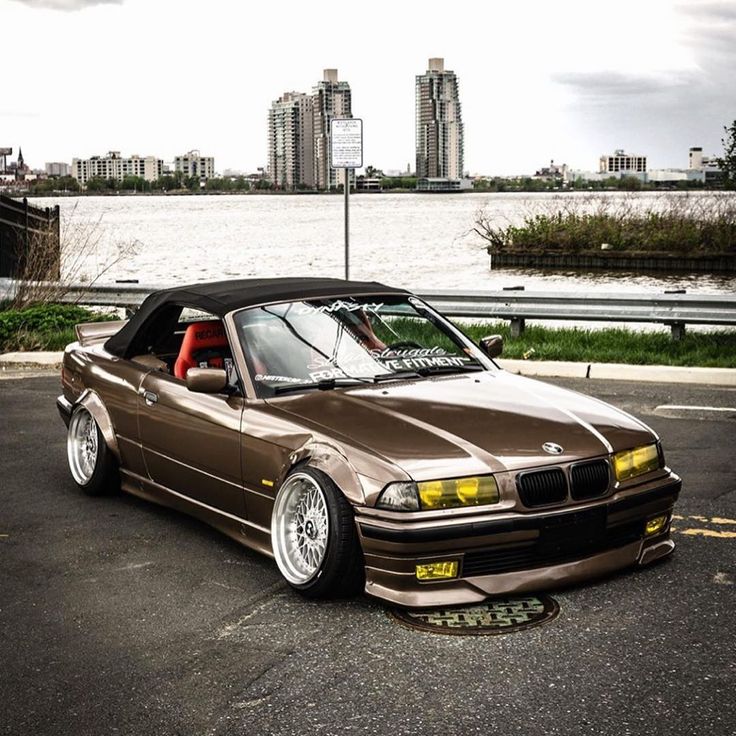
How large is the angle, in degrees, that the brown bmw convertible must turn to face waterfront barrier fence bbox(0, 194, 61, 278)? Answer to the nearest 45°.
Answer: approximately 135° to its left

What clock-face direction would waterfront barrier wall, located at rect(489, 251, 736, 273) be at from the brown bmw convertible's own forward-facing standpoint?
The waterfront barrier wall is roughly at 8 o'clock from the brown bmw convertible.

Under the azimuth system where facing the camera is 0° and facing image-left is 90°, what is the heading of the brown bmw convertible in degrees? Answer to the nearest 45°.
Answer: approximately 315°

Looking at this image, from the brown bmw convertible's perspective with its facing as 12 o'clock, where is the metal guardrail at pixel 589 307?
The metal guardrail is roughly at 8 o'clock from the brown bmw convertible.

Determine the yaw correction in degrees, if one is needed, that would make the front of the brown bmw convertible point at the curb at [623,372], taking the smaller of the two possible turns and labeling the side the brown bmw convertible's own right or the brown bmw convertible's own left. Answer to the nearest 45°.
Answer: approximately 135° to the brown bmw convertible's own left

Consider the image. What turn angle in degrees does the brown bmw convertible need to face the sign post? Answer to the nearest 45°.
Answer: approximately 135° to its left

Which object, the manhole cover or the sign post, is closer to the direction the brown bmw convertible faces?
the manhole cover

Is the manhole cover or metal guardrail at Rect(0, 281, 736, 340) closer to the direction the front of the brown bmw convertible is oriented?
the manhole cover

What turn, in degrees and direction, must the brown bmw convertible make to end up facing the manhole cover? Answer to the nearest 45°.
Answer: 0° — it already faces it
